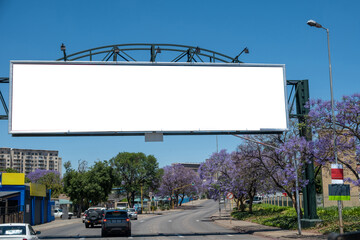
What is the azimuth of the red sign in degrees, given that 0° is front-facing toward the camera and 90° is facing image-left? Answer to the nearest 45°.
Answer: approximately 0°

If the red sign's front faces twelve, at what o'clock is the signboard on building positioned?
The signboard on building is roughly at 4 o'clock from the red sign.

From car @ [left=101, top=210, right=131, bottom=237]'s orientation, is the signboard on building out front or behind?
out front

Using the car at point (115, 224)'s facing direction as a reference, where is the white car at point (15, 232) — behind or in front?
behind

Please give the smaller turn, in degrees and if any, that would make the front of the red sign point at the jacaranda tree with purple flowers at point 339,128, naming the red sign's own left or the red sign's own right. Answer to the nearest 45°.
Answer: approximately 180°

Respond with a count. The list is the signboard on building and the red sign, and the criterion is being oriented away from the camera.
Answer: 0

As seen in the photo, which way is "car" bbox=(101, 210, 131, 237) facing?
away from the camera

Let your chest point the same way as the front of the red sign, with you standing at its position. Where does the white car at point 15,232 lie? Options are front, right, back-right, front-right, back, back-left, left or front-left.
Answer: front-right

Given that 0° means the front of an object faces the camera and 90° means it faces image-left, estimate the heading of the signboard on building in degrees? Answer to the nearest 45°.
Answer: approximately 0°

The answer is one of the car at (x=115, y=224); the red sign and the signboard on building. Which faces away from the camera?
the car

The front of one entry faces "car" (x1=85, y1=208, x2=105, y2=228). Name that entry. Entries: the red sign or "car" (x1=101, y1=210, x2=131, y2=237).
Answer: "car" (x1=101, y1=210, x2=131, y2=237)

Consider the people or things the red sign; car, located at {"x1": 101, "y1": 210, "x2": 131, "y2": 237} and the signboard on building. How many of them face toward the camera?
2

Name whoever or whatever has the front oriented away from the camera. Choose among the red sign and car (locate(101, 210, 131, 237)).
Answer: the car

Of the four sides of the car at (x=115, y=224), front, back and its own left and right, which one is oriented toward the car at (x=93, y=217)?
front

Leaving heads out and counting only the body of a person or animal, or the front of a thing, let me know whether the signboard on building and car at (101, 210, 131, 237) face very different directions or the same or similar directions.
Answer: very different directions
